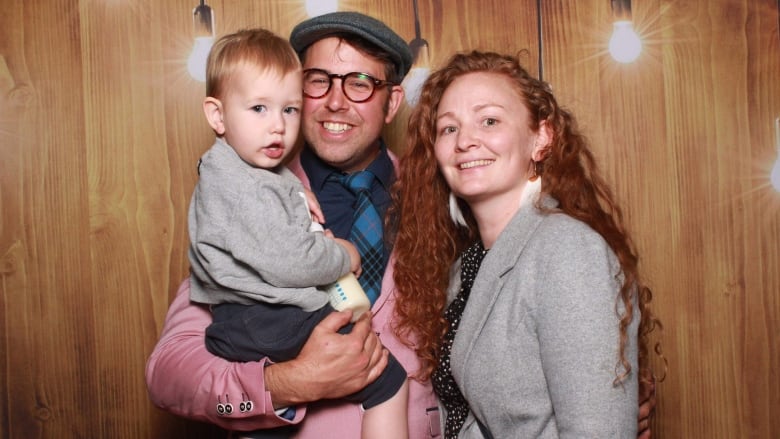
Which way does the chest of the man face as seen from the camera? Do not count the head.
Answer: toward the camera

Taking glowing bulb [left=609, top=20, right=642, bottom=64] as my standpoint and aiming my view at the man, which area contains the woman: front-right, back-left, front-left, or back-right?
front-left

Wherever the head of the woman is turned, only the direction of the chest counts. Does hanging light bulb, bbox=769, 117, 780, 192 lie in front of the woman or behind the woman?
behind

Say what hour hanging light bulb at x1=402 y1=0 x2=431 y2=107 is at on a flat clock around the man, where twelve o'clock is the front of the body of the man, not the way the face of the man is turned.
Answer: The hanging light bulb is roughly at 7 o'clock from the man.

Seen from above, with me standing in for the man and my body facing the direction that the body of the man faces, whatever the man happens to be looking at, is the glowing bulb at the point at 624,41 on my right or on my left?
on my left

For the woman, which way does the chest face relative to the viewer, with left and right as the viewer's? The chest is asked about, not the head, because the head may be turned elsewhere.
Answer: facing the viewer and to the left of the viewer

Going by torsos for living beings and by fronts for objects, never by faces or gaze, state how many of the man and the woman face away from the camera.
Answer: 0

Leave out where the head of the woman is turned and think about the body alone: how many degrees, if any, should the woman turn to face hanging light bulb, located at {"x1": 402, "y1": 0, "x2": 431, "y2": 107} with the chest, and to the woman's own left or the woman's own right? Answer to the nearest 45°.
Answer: approximately 135° to the woman's own right

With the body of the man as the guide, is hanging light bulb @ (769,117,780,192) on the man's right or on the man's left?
on the man's left

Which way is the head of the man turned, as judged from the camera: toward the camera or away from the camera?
toward the camera
